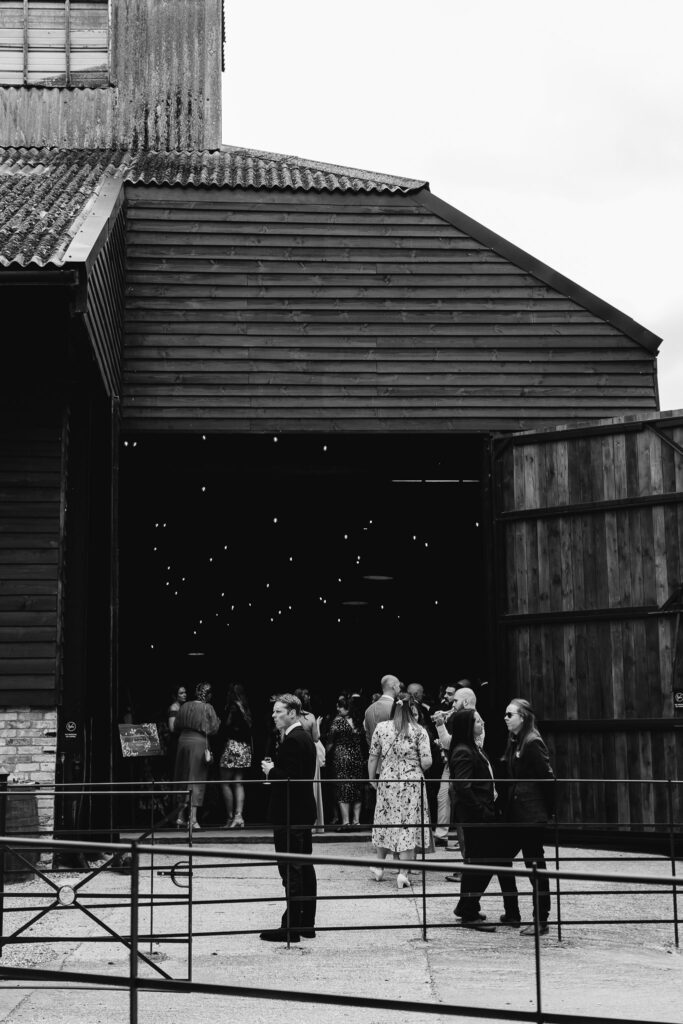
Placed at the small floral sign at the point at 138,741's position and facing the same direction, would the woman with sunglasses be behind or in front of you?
in front

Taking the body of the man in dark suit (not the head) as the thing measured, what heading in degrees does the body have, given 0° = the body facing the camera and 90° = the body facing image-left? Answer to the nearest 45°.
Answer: approximately 90°

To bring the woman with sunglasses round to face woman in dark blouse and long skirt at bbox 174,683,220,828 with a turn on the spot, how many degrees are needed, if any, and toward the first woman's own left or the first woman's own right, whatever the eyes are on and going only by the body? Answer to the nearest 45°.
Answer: approximately 45° to the first woman's own right

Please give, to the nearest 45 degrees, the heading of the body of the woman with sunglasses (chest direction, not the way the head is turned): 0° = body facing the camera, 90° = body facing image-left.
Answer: approximately 90°

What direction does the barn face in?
toward the camera

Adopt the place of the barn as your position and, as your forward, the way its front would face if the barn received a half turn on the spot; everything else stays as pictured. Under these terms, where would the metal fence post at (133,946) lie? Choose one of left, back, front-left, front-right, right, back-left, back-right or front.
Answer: back

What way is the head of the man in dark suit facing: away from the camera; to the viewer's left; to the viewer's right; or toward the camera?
to the viewer's left

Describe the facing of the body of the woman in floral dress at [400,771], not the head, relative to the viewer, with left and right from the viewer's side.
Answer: facing away from the viewer

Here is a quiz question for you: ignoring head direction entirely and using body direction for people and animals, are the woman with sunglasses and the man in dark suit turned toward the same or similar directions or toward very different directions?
same or similar directions

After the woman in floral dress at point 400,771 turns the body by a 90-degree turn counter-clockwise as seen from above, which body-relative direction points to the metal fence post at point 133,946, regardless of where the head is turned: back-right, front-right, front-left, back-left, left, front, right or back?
left

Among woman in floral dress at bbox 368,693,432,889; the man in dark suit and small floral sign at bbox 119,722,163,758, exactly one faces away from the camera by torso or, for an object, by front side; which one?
the woman in floral dress
